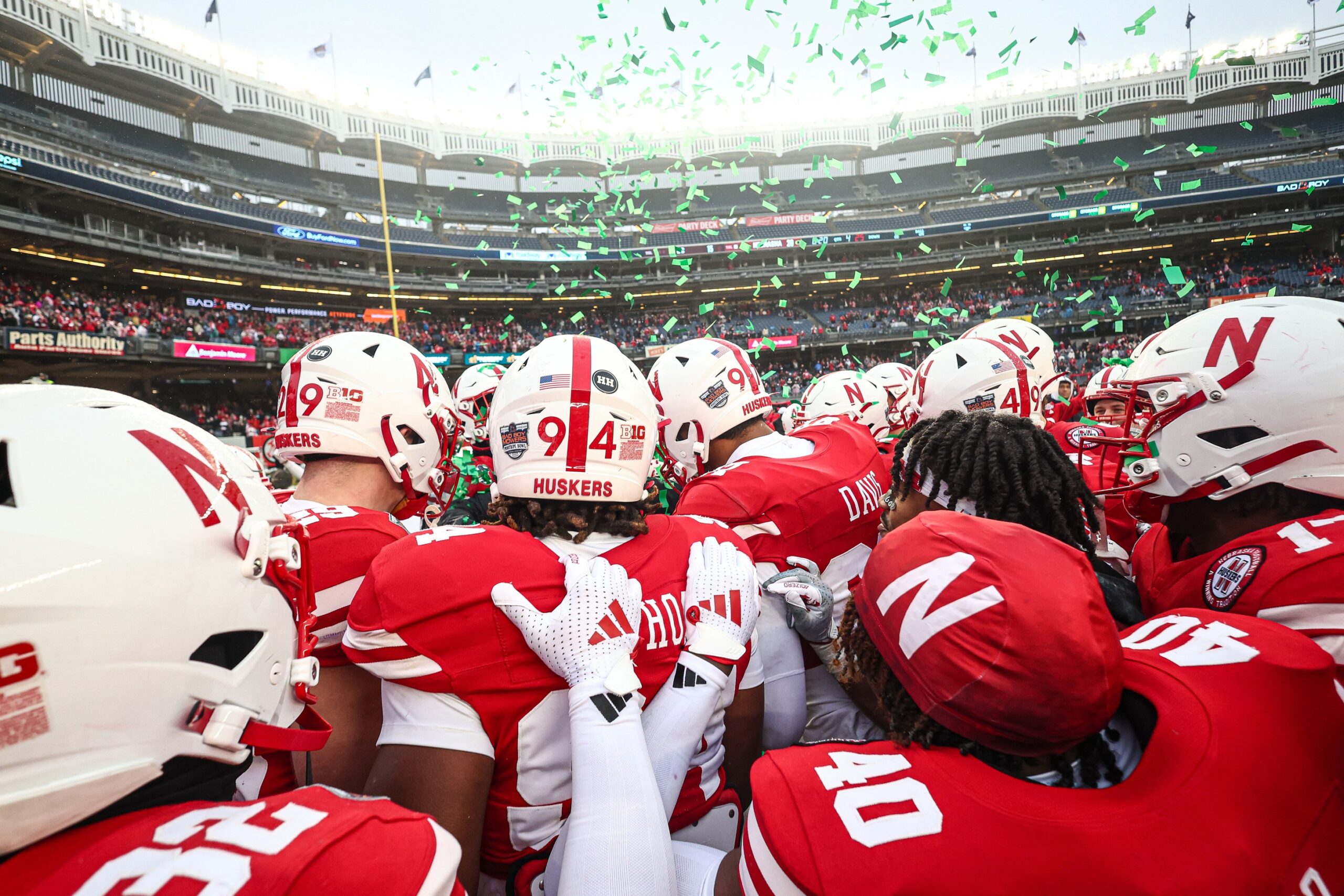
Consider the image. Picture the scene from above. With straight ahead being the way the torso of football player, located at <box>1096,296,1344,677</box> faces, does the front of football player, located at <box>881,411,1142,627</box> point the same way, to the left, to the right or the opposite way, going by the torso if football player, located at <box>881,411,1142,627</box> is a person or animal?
the same way

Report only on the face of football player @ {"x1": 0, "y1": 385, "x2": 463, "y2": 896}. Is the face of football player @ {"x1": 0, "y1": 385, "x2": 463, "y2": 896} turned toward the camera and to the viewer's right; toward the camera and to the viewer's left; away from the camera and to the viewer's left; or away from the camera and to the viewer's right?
away from the camera and to the viewer's right

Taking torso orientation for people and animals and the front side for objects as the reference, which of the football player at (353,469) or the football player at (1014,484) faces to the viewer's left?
the football player at (1014,484)

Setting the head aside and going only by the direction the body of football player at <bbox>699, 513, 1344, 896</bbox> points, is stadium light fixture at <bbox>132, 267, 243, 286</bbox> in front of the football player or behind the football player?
in front

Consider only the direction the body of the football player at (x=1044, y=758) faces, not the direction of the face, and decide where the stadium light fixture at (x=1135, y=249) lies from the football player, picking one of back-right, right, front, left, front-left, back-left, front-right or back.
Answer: front-right

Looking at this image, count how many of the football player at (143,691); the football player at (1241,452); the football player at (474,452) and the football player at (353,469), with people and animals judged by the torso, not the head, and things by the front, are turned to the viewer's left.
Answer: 1

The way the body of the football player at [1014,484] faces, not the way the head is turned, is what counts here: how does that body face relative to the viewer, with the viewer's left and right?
facing to the left of the viewer

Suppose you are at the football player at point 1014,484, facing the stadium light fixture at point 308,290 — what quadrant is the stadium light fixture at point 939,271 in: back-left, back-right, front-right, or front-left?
front-right

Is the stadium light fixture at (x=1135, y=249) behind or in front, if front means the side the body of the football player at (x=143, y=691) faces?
in front

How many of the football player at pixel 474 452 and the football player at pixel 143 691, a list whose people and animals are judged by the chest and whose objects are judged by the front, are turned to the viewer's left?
0

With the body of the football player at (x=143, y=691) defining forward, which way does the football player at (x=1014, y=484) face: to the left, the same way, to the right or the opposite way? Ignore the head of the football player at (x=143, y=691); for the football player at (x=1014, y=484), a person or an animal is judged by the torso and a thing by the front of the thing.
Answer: to the left

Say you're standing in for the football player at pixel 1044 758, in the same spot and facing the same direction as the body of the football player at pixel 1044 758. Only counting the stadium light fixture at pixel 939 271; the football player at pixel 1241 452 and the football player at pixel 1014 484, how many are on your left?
0

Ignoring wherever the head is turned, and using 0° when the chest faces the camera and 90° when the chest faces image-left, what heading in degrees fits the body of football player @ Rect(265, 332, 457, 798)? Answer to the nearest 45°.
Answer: approximately 225°

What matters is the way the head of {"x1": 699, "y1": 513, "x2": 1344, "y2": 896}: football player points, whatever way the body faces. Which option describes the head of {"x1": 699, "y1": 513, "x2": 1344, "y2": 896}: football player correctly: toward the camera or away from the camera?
away from the camera

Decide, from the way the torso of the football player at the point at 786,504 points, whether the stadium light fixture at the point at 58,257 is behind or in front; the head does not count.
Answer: in front

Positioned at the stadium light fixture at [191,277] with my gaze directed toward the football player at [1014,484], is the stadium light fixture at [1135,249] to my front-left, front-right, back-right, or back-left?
front-left

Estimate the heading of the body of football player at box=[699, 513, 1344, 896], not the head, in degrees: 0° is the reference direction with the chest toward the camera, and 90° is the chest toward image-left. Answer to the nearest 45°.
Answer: approximately 135°
